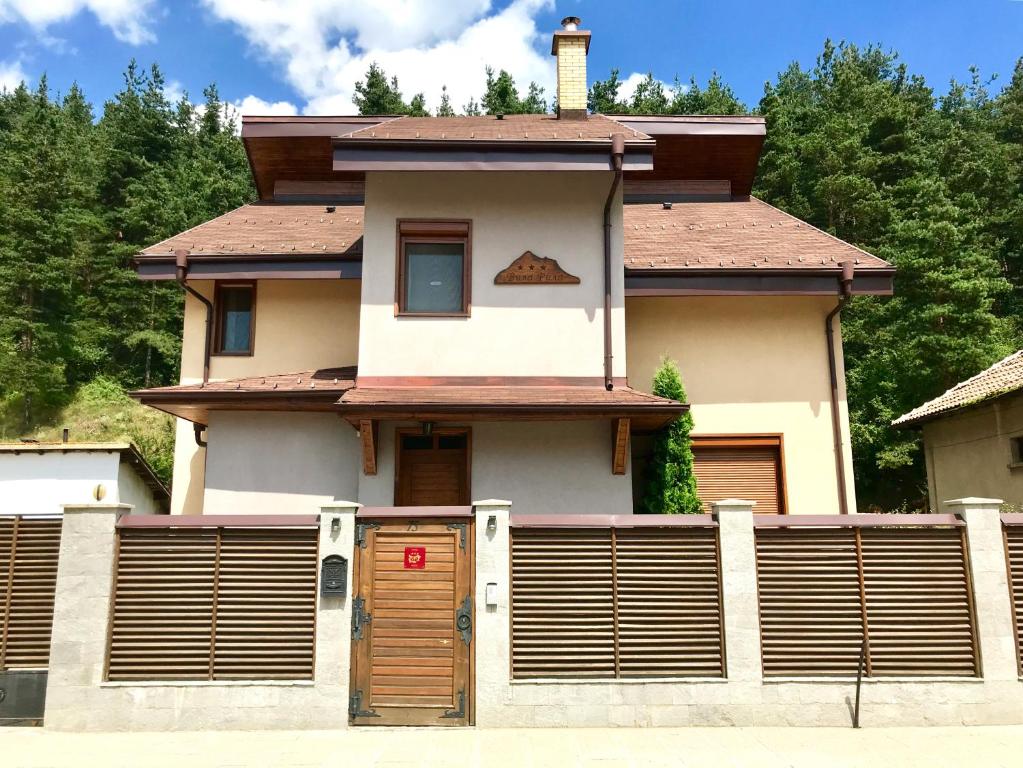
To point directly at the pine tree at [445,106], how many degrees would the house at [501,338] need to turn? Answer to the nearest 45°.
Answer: approximately 180°

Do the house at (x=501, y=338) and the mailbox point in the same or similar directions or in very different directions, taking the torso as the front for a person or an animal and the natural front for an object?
same or similar directions

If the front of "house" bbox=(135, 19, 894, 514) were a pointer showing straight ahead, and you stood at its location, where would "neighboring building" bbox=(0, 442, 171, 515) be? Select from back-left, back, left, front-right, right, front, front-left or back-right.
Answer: right

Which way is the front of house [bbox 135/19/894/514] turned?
toward the camera

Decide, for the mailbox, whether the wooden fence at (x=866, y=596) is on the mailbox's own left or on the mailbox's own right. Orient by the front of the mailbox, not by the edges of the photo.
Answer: on the mailbox's own left

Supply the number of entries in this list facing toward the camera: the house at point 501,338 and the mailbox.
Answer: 2

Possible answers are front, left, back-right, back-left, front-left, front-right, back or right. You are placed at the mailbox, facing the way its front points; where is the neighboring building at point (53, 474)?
back-right

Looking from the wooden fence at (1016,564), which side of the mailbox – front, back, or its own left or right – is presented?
left

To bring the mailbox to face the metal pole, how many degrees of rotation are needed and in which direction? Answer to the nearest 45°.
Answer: approximately 90° to its left

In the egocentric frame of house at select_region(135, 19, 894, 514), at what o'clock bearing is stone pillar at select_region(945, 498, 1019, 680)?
The stone pillar is roughly at 10 o'clock from the house.

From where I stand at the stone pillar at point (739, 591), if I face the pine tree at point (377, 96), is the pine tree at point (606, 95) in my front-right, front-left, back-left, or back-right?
front-right

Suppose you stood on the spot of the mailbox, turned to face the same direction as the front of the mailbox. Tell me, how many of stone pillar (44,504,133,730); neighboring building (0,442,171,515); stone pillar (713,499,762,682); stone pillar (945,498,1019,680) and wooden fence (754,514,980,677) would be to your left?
3

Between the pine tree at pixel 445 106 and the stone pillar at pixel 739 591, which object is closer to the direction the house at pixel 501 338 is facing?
the stone pillar

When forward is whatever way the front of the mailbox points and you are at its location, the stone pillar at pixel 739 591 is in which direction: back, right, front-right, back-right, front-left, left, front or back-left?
left

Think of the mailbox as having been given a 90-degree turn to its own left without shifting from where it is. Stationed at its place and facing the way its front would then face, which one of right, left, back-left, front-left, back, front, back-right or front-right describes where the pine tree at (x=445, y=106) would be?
left
